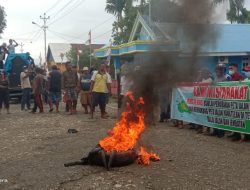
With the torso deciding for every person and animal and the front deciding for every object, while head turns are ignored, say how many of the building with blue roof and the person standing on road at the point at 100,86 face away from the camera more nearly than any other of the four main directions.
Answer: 0

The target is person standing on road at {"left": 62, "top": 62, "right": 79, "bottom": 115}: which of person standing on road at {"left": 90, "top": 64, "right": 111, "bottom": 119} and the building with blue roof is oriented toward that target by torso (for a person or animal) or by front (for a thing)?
the building with blue roof

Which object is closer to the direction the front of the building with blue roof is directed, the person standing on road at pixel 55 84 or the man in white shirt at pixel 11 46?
the person standing on road

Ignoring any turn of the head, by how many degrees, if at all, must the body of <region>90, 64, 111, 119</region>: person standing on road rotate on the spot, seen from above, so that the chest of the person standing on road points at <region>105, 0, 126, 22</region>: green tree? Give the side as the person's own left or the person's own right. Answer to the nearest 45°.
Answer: approximately 180°

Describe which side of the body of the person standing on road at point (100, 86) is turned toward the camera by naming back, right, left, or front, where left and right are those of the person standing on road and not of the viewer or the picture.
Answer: front

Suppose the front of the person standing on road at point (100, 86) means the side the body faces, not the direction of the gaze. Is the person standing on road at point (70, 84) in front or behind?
behind

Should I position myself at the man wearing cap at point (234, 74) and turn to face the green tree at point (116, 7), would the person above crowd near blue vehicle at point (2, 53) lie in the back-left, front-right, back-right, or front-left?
front-left

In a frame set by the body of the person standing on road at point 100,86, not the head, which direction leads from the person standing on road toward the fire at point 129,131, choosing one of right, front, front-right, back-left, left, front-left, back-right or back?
front

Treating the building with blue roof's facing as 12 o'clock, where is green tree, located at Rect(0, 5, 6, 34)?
The green tree is roughly at 3 o'clock from the building with blue roof.

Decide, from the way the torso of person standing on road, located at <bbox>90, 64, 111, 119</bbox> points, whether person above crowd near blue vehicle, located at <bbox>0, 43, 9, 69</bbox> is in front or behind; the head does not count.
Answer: behind

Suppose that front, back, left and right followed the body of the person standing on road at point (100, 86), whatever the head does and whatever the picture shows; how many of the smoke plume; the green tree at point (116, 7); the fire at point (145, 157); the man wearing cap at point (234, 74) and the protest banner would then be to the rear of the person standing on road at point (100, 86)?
1

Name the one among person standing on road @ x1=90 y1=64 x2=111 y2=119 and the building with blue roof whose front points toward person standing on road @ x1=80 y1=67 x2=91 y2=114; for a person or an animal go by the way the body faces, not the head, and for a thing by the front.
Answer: the building with blue roof

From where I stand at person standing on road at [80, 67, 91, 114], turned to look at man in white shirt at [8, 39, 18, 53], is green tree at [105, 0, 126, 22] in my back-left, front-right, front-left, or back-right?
front-right
